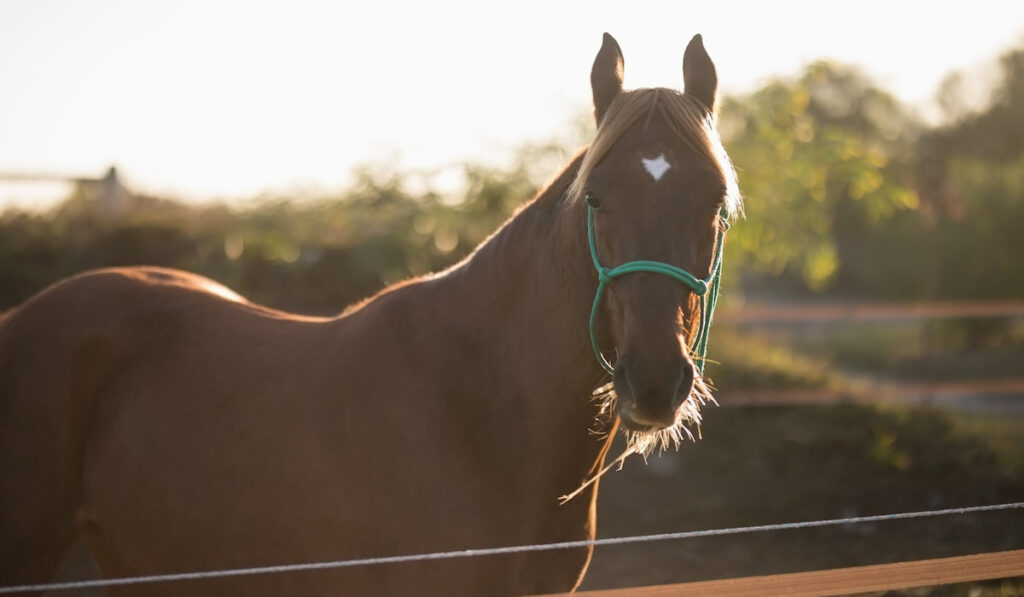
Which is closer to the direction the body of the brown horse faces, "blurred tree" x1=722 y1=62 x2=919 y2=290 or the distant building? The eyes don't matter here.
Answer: the blurred tree

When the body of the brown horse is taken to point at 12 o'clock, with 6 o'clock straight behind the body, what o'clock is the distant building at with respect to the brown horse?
The distant building is roughly at 8 o'clock from the brown horse.

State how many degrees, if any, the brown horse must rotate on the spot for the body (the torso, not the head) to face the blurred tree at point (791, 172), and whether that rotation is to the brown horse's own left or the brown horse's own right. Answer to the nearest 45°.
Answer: approximately 45° to the brown horse's own left

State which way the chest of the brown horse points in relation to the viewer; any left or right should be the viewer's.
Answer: facing to the right of the viewer
